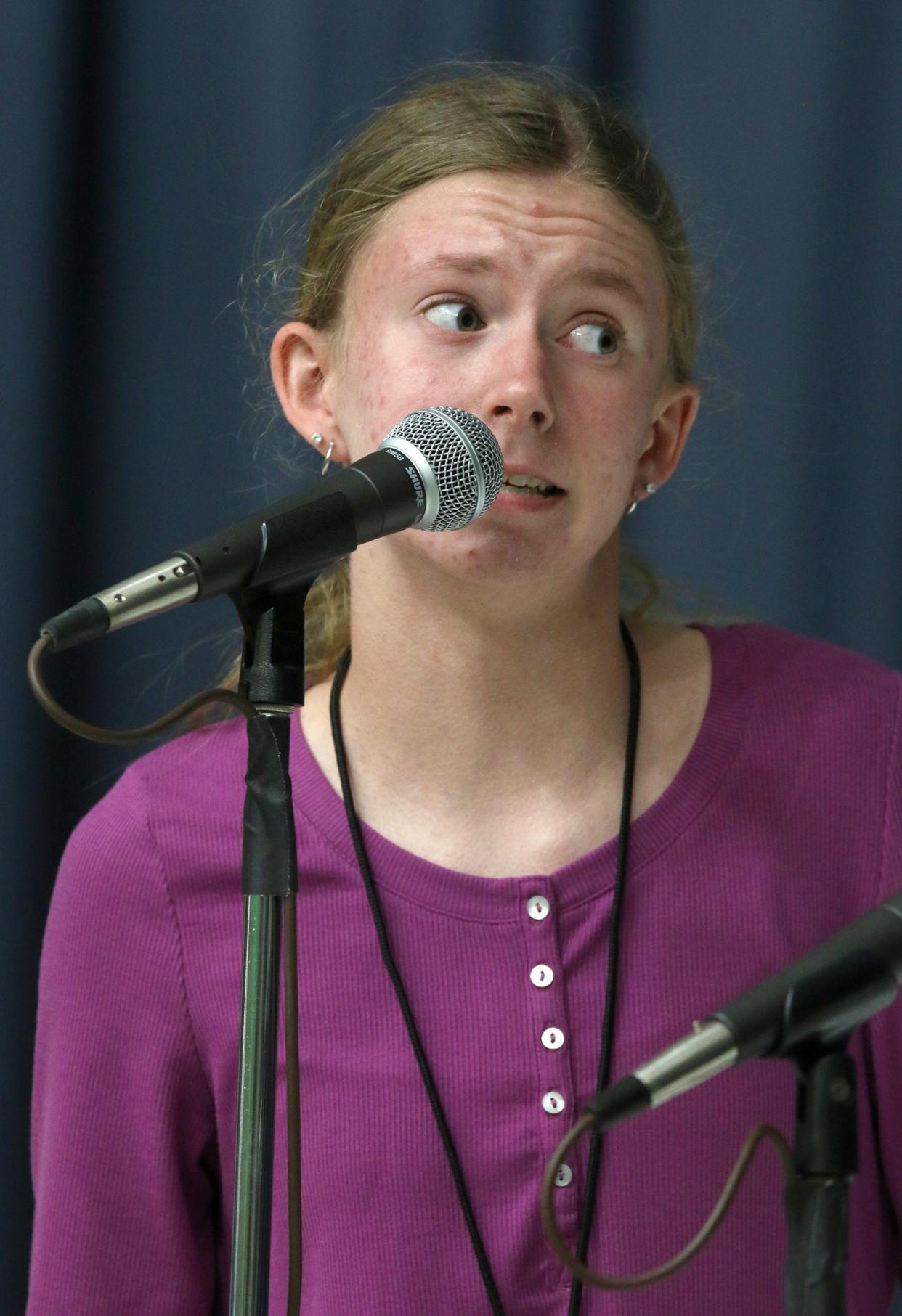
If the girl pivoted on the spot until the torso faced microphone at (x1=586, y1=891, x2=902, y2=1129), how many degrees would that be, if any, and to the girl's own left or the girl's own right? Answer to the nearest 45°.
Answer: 0° — they already face it

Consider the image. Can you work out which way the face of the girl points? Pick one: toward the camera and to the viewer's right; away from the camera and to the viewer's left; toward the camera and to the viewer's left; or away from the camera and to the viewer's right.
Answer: toward the camera and to the viewer's right

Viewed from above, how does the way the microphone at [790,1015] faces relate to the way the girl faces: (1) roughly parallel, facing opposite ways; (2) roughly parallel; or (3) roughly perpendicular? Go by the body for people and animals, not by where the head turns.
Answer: roughly perpendicular

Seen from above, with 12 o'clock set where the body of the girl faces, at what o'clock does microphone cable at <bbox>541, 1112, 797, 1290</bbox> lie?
The microphone cable is roughly at 12 o'clock from the girl.

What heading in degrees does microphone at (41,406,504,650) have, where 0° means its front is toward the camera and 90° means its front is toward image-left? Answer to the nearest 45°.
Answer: approximately 270°

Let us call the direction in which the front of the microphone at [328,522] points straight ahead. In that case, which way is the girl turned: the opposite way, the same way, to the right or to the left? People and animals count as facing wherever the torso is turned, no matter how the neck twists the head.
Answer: to the right

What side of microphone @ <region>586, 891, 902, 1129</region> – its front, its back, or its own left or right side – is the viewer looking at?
right

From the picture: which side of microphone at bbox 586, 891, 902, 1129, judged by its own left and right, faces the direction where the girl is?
left
